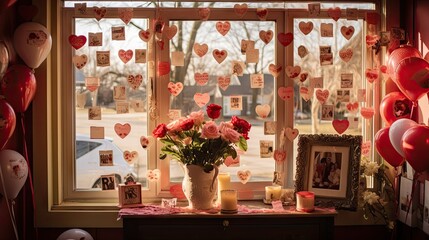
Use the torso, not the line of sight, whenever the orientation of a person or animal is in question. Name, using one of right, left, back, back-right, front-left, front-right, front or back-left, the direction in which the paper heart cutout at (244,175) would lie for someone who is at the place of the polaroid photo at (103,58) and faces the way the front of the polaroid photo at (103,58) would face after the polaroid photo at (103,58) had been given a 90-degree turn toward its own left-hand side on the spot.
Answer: front

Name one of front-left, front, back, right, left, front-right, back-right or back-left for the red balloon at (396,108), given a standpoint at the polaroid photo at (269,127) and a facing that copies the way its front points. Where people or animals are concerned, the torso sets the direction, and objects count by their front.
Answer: left

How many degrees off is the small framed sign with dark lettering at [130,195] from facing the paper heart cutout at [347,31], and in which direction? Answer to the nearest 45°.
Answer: approximately 90° to its left

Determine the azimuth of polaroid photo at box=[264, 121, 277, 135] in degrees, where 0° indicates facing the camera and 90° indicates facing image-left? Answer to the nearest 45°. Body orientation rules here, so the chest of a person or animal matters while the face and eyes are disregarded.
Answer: approximately 0°

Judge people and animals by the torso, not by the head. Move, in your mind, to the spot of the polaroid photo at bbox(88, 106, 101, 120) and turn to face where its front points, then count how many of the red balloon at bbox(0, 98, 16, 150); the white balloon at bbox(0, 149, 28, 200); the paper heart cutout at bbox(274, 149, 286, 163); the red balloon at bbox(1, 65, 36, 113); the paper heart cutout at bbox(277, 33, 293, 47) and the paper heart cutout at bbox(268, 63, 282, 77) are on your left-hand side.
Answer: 3

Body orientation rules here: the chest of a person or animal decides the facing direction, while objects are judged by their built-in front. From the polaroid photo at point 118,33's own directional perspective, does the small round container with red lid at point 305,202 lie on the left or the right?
on its left

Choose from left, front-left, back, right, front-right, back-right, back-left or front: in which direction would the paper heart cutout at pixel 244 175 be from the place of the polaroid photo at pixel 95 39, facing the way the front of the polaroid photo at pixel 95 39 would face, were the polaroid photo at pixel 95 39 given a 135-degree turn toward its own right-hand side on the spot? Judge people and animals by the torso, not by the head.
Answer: back-right

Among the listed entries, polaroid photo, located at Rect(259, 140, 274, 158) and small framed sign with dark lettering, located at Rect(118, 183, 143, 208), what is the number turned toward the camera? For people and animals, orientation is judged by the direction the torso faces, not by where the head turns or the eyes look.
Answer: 2

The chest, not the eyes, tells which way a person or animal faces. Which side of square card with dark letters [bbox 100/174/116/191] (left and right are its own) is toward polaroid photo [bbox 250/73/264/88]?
left

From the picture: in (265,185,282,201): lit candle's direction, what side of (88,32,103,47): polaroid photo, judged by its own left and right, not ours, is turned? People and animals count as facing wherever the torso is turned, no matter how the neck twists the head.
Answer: left
